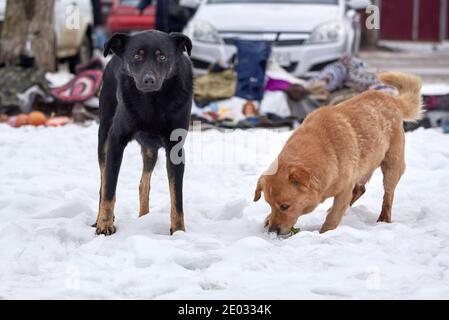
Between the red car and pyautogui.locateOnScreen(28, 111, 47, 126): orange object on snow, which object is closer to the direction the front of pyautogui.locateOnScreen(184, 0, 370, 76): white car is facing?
the orange object on snow

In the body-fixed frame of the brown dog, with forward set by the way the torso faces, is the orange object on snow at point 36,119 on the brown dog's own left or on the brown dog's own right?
on the brown dog's own right

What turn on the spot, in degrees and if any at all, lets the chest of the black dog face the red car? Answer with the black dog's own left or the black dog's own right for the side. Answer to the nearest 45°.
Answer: approximately 180°

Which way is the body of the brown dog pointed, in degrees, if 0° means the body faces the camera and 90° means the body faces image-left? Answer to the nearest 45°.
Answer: approximately 45°

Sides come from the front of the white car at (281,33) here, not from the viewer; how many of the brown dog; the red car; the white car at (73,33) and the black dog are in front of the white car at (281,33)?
2

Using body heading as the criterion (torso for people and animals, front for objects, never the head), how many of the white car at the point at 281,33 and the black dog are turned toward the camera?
2

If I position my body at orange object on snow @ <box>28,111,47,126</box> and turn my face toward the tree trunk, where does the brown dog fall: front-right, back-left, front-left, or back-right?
back-right

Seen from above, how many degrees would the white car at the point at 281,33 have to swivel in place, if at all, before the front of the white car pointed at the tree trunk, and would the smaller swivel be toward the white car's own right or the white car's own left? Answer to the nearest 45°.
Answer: approximately 90° to the white car's own right

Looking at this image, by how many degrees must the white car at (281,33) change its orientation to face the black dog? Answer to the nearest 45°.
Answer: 0° — it already faces it

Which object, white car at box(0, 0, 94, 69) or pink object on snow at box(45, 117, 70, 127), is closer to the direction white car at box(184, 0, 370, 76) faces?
the pink object on snow

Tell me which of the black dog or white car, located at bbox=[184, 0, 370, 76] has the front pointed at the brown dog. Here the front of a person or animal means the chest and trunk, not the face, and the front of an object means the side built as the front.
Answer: the white car

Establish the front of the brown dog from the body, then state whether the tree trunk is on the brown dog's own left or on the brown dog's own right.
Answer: on the brown dog's own right

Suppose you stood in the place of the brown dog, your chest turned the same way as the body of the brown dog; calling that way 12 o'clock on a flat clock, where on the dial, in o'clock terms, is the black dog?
The black dog is roughly at 1 o'clock from the brown dog.

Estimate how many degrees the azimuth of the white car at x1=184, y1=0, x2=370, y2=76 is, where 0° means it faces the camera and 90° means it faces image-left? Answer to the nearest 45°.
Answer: approximately 0°
